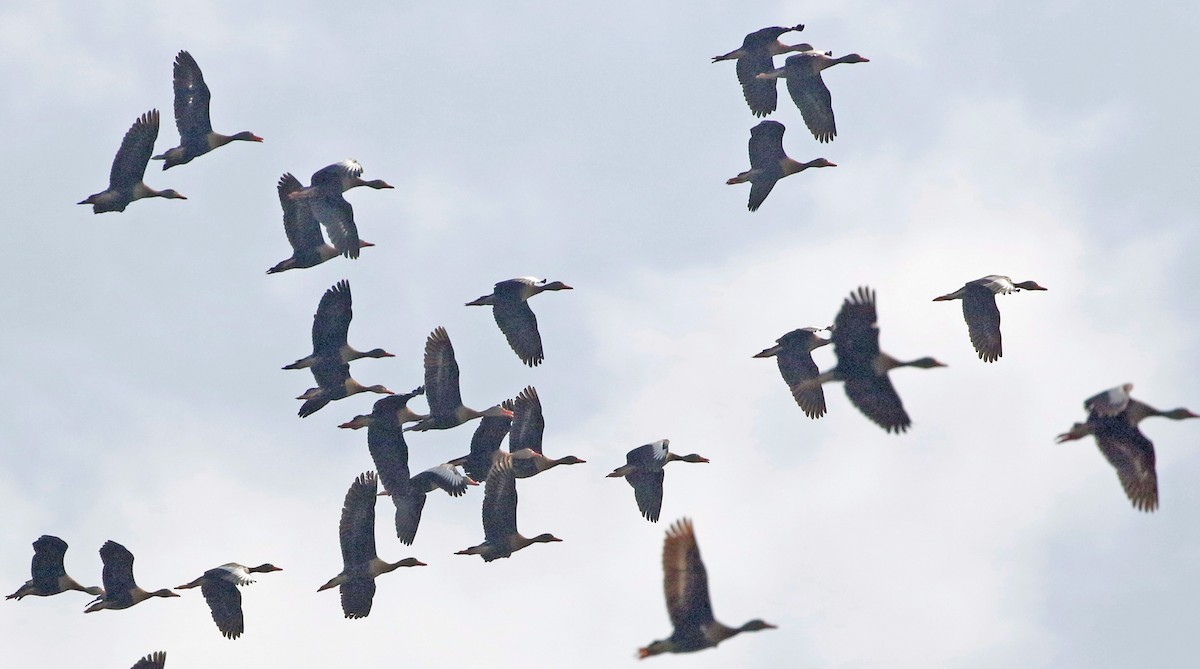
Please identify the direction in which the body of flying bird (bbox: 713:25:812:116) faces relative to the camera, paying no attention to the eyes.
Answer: to the viewer's right

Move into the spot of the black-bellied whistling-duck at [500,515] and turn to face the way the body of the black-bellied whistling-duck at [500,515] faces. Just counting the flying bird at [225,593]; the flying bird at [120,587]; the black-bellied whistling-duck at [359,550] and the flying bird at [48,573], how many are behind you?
4

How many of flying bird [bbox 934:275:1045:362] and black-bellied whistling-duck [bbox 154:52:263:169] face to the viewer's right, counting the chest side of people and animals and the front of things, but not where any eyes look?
2

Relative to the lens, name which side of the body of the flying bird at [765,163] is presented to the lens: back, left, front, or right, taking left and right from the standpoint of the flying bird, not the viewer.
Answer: right

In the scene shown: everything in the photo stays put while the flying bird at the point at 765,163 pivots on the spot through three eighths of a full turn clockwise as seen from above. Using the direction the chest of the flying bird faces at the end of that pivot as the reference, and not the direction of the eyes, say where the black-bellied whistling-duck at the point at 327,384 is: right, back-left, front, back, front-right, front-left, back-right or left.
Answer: front-right

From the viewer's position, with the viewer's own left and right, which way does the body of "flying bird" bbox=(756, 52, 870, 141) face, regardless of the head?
facing to the right of the viewer

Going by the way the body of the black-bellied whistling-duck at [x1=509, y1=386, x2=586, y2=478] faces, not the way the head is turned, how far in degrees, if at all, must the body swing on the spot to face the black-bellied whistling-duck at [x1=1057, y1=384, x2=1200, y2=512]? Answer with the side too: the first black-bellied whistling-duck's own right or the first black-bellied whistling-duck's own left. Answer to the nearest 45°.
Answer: approximately 45° to the first black-bellied whistling-duck's own right

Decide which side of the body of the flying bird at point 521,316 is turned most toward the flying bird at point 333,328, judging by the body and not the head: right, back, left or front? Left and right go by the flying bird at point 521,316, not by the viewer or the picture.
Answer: back

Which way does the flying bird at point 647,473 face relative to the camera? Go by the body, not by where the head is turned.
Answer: to the viewer's right

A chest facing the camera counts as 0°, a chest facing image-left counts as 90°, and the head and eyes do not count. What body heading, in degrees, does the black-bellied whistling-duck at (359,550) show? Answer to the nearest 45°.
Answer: approximately 270°

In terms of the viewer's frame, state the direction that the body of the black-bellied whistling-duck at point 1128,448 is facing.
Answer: to the viewer's right

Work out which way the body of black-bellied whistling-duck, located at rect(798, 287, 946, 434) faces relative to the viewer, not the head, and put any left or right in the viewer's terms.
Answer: facing to the right of the viewer

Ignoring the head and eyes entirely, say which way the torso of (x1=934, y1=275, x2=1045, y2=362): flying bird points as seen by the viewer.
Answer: to the viewer's right

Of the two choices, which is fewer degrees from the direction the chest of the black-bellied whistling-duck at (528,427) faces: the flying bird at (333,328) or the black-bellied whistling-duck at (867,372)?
the black-bellied whistling-duck
